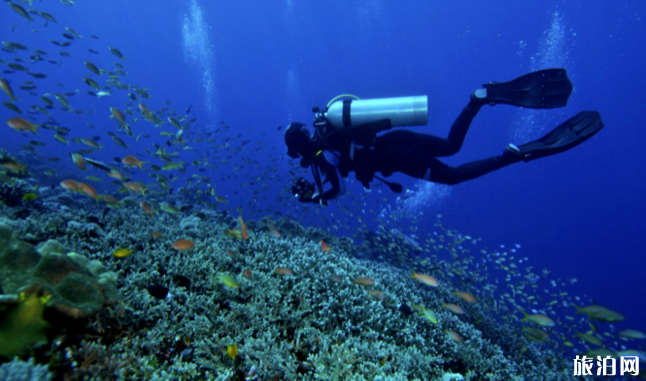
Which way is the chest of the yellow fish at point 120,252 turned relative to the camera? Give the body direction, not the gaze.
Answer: to the viewer's left

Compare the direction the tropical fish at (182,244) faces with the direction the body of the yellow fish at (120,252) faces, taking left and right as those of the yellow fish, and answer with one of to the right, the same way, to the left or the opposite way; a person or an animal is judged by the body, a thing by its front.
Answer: the same way

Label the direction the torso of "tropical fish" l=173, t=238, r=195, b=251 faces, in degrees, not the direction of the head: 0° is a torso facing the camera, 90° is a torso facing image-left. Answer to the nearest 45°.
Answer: approximately 90°

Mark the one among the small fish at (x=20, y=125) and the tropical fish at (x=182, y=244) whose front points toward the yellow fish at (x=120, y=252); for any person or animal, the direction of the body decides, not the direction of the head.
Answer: the tropical fish

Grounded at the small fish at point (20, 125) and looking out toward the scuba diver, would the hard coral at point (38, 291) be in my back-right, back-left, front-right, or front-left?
front-right

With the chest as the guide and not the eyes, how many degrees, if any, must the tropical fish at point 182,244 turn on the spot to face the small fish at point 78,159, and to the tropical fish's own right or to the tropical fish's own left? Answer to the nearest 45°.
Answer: approximately 45° to the tropical fish's own right

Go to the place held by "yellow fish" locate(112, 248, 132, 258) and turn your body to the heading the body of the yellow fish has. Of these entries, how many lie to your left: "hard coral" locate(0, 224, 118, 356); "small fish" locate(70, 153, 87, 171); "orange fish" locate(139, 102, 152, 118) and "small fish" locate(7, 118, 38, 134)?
1

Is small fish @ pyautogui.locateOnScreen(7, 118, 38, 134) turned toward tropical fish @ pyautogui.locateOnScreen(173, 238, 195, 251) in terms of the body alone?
no

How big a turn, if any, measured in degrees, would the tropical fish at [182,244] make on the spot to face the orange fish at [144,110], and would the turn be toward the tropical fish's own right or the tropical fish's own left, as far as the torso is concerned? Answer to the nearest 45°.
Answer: approximately 45° to the tropical fish's own right

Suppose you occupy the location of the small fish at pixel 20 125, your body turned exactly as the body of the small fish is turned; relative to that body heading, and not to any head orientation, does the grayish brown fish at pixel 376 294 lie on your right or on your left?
on your left

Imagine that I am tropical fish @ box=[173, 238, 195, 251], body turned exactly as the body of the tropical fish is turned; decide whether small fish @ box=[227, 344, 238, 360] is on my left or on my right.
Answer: on my left

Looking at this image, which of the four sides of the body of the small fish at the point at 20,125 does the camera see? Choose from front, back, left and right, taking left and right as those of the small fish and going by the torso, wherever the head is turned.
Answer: left

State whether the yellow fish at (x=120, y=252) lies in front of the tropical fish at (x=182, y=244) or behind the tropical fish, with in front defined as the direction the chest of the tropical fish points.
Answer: in front

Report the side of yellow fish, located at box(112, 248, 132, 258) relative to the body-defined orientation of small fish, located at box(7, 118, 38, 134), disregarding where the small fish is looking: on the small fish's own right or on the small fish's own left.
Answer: on the small fish's own left

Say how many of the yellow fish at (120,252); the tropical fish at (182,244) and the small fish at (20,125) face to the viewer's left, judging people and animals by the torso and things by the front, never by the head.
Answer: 3

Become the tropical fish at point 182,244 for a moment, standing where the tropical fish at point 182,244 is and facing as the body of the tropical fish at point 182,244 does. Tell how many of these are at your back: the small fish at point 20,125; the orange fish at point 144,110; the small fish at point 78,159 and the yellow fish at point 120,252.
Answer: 0
